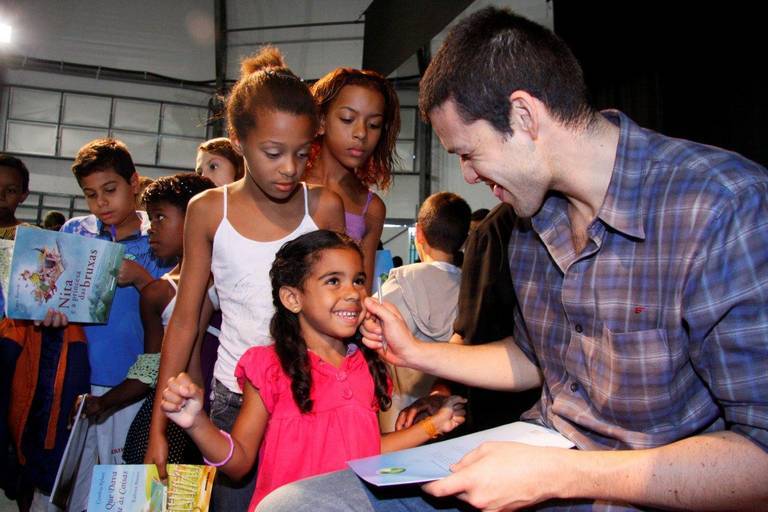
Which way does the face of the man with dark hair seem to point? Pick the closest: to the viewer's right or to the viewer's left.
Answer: to the viewer's left

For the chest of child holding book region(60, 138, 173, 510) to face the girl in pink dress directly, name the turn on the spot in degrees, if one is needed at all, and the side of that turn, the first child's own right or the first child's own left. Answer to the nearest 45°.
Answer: approximately 90° to the first child's own left

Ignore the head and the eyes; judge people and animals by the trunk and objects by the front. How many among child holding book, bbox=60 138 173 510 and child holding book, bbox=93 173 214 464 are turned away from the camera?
0

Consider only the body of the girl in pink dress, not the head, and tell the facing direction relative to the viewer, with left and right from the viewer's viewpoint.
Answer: facing the viewer and to the right of the viewer

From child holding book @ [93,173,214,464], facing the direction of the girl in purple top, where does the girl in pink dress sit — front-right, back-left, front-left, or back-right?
front-right

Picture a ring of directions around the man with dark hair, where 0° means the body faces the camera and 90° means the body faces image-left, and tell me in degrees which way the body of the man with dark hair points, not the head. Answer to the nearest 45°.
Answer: approximately 45°

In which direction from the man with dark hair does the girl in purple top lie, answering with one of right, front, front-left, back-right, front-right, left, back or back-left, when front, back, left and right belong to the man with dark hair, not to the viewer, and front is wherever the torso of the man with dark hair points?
right

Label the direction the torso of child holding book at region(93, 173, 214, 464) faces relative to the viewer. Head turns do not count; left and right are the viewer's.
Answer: facing the viewer and to the left of the viewer

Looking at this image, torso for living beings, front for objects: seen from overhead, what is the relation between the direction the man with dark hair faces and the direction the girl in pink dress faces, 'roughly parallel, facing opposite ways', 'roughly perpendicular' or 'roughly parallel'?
roughly perpendicular

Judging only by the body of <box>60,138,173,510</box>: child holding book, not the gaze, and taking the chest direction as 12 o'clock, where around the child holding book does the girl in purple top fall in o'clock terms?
The girl in purple top is roughly at 9 o'clock from the child holding book.

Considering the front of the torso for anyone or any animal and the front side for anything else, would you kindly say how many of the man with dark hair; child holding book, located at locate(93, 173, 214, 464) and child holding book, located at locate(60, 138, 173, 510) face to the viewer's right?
0

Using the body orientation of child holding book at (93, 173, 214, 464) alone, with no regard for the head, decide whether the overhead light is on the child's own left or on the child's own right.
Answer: on the child's own right

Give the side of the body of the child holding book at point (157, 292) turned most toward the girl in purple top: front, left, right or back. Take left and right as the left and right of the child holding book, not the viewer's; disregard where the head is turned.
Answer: left
